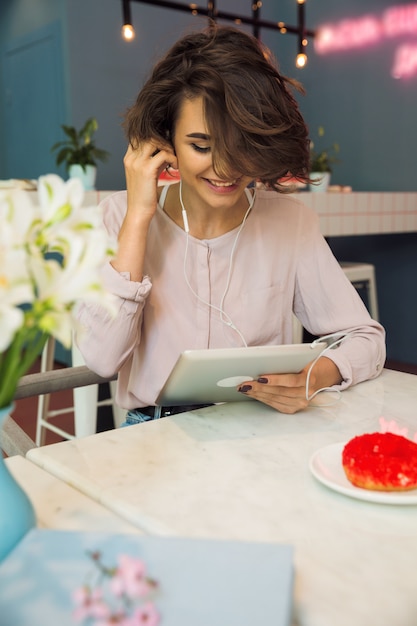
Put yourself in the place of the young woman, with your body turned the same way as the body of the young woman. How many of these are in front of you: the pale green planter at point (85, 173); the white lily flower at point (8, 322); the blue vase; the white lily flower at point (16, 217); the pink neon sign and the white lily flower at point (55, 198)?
4

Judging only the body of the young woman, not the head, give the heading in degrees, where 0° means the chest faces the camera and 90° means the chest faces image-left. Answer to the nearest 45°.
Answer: approximately 0°

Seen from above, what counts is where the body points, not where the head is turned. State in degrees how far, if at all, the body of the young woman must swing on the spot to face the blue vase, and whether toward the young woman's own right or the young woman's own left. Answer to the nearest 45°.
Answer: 0° — they already face it

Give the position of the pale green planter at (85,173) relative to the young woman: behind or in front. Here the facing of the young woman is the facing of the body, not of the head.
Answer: behind

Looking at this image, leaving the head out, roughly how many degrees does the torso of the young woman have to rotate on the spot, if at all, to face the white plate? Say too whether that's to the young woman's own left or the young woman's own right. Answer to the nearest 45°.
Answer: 0° — they already face it

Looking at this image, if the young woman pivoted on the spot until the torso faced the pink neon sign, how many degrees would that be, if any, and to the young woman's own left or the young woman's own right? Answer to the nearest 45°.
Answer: approximately 180°

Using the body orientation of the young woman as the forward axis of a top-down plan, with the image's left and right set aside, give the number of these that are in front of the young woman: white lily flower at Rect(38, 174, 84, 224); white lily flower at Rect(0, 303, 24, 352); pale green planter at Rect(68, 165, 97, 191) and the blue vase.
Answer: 3

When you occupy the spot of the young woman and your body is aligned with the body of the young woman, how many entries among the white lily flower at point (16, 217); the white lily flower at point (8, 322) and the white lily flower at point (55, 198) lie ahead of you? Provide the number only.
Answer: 3

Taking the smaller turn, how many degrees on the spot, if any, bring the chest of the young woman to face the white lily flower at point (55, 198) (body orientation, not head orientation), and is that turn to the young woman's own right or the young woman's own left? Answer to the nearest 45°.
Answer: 0° — they already face it

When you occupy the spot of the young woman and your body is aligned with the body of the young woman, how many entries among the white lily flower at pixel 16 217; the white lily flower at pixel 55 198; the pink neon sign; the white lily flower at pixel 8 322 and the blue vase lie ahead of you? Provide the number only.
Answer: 4
